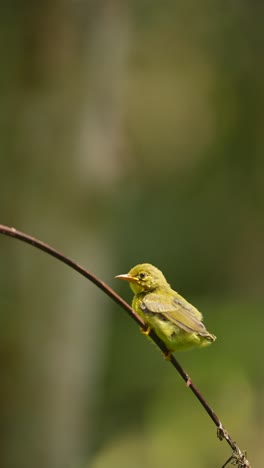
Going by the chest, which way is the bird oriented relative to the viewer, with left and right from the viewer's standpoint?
facing to the left of the viewer
